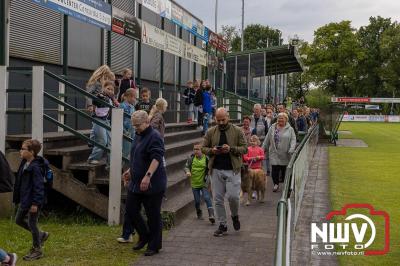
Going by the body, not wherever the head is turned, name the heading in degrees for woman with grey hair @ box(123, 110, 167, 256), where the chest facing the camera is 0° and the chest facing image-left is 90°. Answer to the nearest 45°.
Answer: approximately 45°

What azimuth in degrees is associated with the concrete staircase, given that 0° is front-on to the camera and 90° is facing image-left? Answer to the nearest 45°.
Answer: approximately 315°

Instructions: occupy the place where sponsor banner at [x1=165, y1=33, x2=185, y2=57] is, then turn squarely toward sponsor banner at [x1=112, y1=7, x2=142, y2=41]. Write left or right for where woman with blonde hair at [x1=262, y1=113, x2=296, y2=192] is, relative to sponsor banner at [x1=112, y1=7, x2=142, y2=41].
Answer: left

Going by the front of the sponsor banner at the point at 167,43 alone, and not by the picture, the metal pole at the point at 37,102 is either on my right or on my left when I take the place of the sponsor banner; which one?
on my right

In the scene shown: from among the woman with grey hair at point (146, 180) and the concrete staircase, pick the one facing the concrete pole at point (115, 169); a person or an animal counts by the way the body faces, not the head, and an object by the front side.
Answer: the concrete staircase

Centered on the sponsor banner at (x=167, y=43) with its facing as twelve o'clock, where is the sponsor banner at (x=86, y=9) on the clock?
the sponsor banner at (x=86, y=9) is roughly at 2 o'clock from the sponsor banner at (x=167, y=43).

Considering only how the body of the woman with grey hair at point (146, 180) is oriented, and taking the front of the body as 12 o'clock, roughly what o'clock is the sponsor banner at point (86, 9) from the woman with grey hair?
The sponsor banner is roughly at 4 o'clock from the woman with grey hair.

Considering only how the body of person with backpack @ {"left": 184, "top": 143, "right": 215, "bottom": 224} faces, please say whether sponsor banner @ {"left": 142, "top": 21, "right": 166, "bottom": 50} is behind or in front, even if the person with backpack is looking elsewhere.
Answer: behind

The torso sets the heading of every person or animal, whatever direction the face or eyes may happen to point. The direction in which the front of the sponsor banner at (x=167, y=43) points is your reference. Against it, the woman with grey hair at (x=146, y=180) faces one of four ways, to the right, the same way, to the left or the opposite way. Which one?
to the right

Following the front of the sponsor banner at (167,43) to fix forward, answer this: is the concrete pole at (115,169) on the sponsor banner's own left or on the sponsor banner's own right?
on the sponsor banner's own right

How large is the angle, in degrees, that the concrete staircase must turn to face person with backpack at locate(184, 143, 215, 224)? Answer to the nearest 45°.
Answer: approximately 45° to its left
